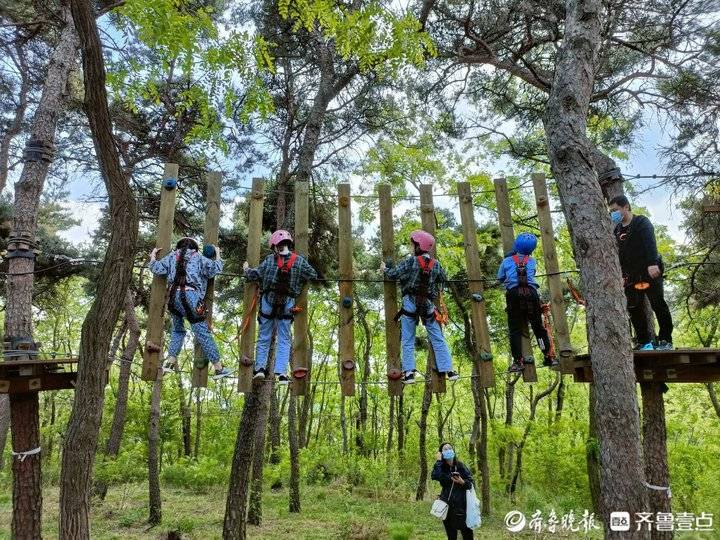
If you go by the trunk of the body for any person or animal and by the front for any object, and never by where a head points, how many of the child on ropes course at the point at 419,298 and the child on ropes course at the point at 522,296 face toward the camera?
0

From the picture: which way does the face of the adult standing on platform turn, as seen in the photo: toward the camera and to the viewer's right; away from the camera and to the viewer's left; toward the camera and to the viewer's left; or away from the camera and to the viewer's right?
toward the camera and to the viewer's left

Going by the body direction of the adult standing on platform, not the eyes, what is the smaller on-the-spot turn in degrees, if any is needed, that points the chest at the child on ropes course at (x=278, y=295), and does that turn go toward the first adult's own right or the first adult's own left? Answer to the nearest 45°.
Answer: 0° — they already face them

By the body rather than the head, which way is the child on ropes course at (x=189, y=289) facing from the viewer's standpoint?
away from the camera

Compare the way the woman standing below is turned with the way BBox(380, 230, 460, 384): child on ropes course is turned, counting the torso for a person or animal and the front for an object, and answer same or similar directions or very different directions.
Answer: very different directions

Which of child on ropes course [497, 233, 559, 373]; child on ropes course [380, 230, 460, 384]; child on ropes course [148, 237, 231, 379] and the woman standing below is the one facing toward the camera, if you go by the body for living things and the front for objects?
the woman standing below

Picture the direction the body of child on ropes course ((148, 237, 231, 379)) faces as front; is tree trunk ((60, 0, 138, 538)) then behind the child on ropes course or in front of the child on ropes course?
behind

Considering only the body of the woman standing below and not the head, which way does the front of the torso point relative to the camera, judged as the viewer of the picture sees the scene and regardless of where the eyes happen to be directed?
toward the camera

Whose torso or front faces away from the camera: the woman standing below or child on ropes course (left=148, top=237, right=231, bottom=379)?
the child on ropes course

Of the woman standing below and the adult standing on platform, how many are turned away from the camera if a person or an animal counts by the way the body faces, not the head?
0

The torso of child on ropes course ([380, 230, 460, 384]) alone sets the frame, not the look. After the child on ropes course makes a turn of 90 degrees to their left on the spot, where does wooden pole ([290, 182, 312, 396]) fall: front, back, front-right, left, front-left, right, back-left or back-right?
front

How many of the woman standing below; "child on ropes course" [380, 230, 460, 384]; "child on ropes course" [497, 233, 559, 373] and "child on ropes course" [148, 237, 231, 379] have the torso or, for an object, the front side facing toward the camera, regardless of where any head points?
1

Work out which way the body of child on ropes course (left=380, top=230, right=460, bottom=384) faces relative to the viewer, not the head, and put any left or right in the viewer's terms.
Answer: facing away from the viewer

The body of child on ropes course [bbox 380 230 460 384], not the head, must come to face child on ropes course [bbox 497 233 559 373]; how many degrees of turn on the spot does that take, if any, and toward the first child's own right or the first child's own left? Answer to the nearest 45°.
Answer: approximately 90° to the first child's own right

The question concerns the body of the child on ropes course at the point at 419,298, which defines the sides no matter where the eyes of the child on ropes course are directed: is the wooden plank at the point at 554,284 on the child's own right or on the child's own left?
on the child's own right

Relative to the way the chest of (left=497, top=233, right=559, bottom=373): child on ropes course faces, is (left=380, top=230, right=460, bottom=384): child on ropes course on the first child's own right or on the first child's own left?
on the first child's own left

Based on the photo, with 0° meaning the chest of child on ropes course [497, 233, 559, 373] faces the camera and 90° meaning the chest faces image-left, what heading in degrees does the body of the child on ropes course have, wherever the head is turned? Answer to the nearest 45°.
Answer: approximately 180°
